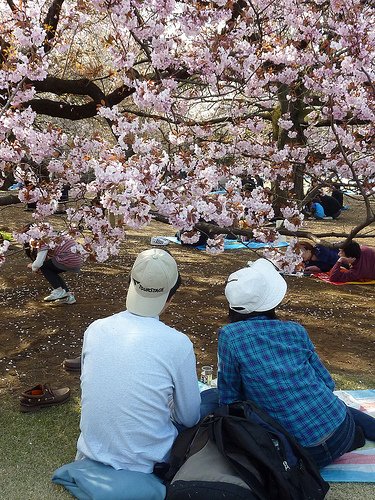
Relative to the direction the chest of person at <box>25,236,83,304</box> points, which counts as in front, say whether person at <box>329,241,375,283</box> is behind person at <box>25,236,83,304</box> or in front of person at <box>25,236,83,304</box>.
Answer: behind

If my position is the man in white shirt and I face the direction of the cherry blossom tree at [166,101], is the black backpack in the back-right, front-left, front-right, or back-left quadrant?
back-right

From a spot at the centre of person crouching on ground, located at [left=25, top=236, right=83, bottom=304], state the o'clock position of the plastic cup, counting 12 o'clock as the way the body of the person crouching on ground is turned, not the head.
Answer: The plastic cup is roughly at 8 o'clock from the person crouching on ground.

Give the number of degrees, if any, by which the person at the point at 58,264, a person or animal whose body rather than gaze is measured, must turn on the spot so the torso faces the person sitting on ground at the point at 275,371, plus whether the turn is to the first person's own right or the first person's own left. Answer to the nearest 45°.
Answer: approximately 90° to the first person's own left

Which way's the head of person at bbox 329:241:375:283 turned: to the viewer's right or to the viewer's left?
to the viewer's left

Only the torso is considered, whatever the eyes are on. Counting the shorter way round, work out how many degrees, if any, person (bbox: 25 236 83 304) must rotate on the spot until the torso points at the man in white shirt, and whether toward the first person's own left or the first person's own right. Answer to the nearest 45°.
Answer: approximately 90° to the first person's own left

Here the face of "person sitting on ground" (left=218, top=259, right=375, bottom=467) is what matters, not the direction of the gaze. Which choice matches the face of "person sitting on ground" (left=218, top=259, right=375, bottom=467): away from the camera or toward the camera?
away from the camera

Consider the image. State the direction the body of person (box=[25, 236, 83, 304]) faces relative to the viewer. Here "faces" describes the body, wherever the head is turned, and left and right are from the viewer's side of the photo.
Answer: facing to the left of the viewer

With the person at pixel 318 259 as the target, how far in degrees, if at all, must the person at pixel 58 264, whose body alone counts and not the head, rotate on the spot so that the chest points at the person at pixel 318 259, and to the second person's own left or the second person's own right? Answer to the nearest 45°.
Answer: approximately 180°
